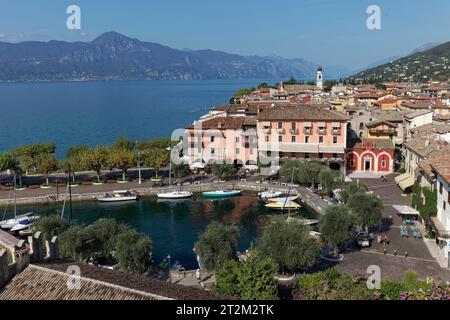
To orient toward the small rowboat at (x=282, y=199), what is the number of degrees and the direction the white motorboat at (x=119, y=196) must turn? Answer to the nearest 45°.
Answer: approximately 180°

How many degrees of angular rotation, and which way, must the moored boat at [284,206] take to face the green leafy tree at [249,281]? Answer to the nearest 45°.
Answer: approximately 90° to its left

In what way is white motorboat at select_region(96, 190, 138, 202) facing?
to the viewer's left
